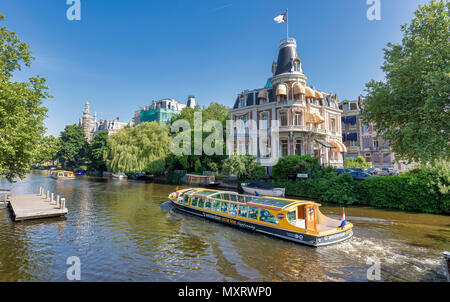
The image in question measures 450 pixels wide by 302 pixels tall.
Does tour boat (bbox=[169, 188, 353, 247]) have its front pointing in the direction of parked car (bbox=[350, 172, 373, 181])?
no

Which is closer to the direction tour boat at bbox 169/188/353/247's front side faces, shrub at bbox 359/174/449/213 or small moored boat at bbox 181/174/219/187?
the small moored boat

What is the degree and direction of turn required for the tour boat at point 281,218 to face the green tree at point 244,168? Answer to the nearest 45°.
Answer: approximately 45° to its right

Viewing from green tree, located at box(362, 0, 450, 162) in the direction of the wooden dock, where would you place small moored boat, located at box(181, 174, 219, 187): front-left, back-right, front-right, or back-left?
front-right

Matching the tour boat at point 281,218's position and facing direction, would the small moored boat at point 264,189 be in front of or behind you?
in front

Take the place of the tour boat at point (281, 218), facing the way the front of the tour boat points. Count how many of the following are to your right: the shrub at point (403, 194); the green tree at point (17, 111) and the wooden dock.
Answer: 1

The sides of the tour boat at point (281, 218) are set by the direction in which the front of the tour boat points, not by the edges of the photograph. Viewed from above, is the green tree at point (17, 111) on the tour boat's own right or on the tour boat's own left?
on the tour boat's own left

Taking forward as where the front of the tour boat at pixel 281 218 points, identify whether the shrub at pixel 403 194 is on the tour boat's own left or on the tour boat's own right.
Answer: on the tour boat's own right

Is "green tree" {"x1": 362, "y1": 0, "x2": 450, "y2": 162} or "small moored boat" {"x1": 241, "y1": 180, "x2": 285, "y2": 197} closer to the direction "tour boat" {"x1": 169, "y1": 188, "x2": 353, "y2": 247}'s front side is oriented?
the small moored boat

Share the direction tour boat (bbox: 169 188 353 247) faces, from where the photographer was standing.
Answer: facing away from the viewer and to the left of the viewer

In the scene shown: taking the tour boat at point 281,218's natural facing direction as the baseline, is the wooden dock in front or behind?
in front
